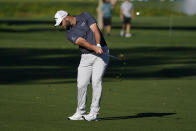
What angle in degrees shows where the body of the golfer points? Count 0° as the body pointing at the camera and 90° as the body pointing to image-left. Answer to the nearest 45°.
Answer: approximately 45°

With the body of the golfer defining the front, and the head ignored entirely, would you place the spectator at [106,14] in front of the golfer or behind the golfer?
behind
